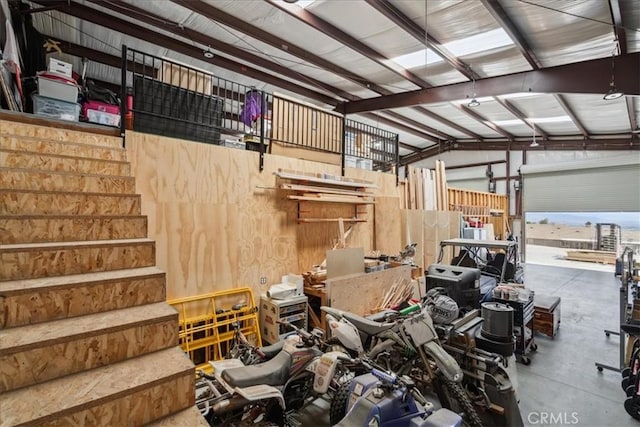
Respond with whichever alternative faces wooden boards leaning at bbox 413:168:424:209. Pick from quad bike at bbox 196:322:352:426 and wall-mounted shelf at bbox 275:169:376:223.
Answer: the quad bike

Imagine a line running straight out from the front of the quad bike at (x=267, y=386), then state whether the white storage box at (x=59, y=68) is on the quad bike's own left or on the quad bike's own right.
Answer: on the quad bike's own left

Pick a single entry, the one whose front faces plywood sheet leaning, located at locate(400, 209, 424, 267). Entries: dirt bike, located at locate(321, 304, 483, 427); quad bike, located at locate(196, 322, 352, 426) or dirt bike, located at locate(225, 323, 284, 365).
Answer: quad bike, located at locate(196, 322, 352, 426)

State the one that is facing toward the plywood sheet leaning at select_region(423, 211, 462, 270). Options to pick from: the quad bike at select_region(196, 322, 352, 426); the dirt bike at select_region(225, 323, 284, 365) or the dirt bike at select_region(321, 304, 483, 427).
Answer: the quad bike at select_region(196, 322, 352, 426)

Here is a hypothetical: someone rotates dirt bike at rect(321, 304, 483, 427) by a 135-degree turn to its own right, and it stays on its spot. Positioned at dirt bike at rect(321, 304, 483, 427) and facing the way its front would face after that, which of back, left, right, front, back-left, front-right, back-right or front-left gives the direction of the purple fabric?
front-right
